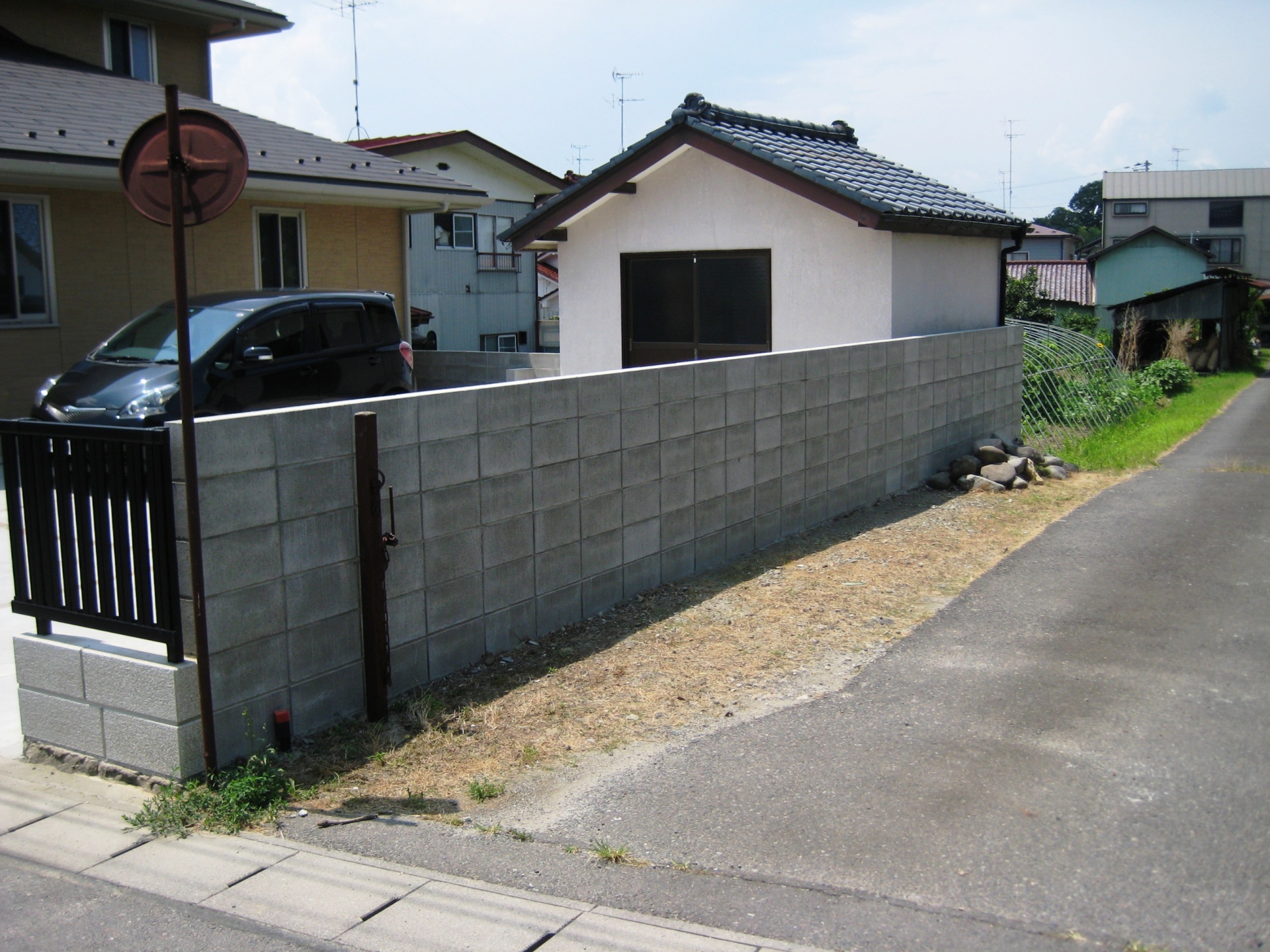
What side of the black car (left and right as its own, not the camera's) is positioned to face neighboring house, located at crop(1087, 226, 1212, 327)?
back

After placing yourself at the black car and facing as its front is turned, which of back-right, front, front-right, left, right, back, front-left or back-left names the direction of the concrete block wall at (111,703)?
front-left

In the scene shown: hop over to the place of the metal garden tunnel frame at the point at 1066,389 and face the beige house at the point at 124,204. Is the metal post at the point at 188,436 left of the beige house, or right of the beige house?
left

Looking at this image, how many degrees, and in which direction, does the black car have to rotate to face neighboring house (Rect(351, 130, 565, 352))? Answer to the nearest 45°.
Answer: approximately 135° to its right

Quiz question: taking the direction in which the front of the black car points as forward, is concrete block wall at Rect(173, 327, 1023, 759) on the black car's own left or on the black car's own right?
on the black car's own left

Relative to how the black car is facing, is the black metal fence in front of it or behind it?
in front

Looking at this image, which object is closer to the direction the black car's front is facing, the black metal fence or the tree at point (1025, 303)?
the black metal fence

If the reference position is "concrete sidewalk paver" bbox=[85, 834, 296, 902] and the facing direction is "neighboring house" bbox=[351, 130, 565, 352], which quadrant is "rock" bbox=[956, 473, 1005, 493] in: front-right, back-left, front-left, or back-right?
front-right

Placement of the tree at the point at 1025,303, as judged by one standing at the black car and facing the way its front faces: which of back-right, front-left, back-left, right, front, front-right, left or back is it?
back

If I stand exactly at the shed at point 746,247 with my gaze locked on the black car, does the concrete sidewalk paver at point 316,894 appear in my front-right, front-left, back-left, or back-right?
front-left

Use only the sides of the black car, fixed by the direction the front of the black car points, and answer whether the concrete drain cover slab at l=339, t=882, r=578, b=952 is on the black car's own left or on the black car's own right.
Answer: on the black car's own left

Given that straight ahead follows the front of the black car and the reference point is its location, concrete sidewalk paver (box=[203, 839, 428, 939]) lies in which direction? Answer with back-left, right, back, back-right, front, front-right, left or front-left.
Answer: front-left

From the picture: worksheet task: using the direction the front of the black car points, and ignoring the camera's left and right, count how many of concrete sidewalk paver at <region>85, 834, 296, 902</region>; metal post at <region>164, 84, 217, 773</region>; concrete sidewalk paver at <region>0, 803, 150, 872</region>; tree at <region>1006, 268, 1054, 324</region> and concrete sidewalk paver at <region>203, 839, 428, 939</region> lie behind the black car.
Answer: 1
